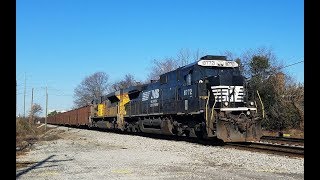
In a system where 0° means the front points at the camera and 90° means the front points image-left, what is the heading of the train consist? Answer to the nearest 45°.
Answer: approximately 315°
